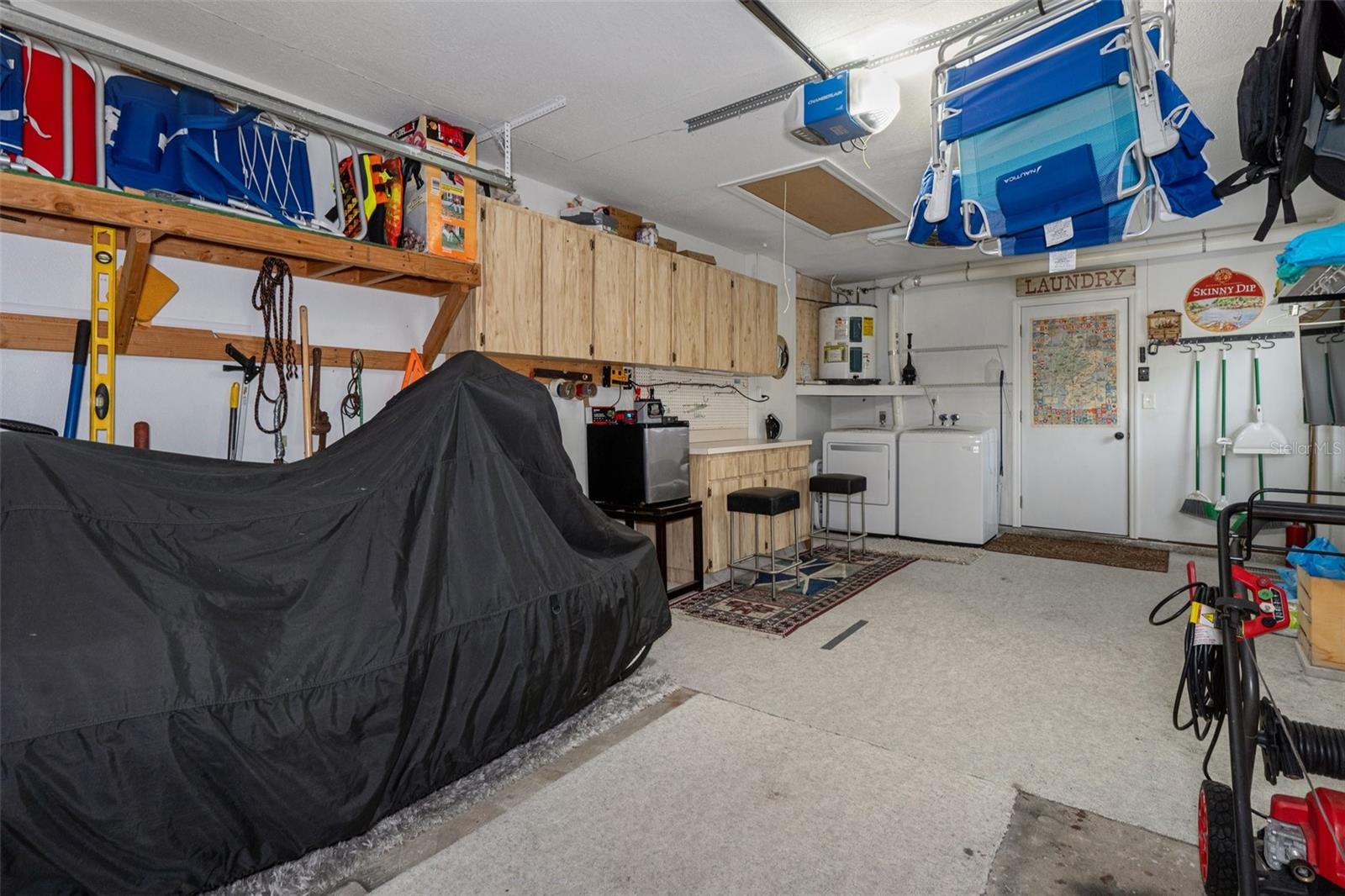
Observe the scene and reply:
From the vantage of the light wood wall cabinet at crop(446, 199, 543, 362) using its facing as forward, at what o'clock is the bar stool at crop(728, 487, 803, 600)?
The bar stool is roughly at 10 o'clock from the light wood wall cabinet.

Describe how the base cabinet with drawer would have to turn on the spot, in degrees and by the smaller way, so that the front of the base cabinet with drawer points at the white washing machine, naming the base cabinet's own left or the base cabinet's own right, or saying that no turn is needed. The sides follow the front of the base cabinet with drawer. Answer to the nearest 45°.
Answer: approximately 90° to the base cabinet's own left

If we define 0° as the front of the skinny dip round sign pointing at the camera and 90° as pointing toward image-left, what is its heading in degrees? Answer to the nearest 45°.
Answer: approximately 0°

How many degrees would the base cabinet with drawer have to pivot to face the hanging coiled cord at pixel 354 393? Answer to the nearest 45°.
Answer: approximately 90° to its right

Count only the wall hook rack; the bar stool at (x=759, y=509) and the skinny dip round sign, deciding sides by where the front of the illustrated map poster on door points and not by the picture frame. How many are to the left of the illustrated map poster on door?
2

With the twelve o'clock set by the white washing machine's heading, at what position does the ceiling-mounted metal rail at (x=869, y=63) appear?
The ceiling-mounted metal rail is roughly at 12 o'clock from the white washing machine.

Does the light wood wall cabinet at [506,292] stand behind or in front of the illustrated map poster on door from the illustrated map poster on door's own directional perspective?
in front

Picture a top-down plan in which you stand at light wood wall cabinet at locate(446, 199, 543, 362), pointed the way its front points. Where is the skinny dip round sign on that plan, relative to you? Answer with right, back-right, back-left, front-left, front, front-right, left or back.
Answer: front-left

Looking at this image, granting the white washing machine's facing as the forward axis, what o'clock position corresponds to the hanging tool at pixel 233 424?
The hanging tool is roughly at 1 o'clock from the white washing machine.

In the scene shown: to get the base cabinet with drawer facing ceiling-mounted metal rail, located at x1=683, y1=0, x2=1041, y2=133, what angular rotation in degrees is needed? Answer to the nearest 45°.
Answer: approximately 45° to its right

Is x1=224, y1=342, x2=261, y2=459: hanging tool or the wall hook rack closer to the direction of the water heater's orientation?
the hanging tool

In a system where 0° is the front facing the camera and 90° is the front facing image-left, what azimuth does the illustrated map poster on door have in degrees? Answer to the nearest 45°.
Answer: approximately 0°

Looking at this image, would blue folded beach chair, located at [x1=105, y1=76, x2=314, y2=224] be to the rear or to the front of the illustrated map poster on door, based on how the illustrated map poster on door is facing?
to the front

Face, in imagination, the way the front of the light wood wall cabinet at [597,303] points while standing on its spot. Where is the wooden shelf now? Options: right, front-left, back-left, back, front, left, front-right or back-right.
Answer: right
